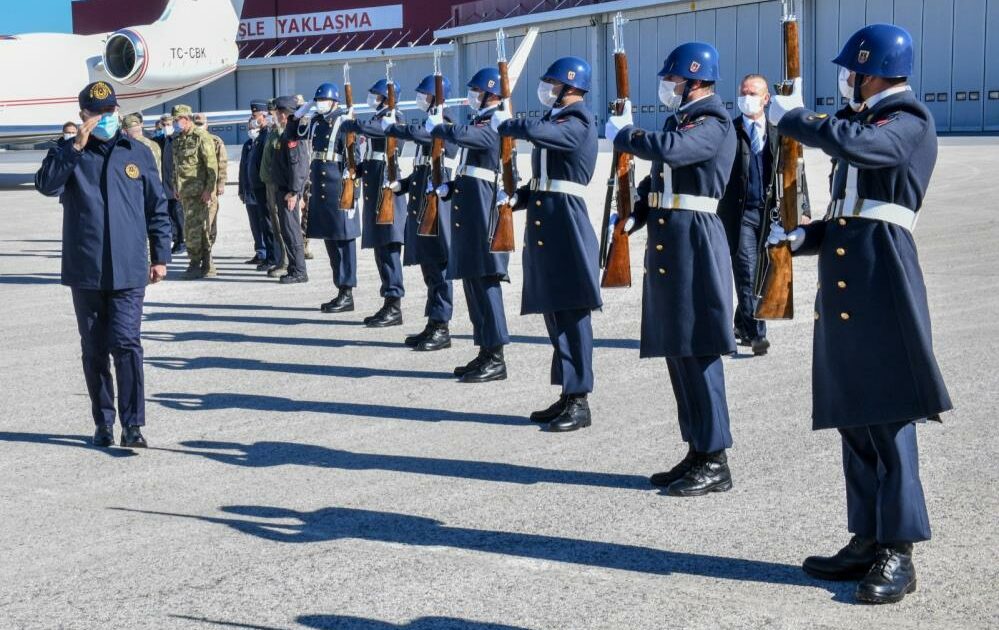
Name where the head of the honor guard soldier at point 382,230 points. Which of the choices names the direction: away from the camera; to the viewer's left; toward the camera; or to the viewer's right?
to the viewer's left

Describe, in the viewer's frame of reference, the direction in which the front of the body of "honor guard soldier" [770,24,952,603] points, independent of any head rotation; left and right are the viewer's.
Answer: facing the viewer and to the left of the viewer

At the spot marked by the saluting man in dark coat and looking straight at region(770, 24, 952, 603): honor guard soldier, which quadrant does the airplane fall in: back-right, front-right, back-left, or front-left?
back-left

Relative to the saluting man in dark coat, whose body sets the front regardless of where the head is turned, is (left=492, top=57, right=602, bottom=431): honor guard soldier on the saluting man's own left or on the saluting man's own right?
on the saluting man's own left

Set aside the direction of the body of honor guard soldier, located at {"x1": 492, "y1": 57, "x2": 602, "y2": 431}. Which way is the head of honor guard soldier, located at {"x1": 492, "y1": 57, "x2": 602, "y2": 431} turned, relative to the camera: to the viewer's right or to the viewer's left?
to the viewer's left

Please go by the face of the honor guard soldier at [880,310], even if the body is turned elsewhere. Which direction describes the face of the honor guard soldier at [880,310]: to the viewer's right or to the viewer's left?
to the viewer's left

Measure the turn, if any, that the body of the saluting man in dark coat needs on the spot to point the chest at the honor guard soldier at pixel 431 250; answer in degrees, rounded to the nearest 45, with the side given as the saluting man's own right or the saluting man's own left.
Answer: approximately 135° to the saluting man's own left

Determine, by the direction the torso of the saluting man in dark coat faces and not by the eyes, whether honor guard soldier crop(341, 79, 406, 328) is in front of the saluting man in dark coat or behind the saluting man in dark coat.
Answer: behind

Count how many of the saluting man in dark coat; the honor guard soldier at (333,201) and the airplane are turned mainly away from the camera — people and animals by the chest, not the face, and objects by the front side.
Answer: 0

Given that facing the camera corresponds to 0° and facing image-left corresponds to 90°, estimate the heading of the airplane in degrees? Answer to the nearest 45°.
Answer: approximately 45°

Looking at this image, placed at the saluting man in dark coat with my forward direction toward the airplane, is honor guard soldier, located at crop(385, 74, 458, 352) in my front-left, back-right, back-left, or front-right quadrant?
front-right

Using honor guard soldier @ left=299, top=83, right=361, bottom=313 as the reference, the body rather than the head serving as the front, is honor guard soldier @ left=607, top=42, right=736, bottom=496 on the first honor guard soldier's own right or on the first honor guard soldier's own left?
on the first honor guard soldier's own left

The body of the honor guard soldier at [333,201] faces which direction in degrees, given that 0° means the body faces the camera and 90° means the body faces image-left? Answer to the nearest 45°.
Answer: approximately 45°

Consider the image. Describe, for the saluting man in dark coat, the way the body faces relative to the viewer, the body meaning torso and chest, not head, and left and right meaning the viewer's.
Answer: facing the viewer

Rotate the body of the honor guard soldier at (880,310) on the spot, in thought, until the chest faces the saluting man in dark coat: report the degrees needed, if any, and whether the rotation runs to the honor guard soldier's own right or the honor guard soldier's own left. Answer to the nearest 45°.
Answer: approximately 45° to the honor guard soldier's own right

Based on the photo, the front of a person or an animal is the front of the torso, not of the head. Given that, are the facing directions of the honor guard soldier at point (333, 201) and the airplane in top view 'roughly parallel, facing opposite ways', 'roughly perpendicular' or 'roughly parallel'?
roughly parallel

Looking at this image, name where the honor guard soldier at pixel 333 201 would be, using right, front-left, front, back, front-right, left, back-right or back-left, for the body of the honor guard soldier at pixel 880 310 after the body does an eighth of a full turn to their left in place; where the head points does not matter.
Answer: back-right
